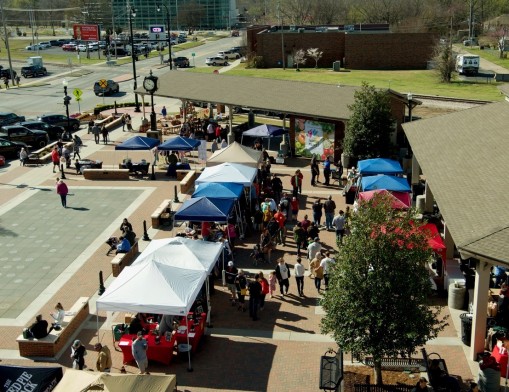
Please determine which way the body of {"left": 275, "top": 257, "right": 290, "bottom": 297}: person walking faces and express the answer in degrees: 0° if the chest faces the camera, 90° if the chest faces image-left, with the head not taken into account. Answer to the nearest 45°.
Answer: approximately 0°

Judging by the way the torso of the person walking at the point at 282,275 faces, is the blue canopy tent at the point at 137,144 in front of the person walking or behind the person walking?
behind

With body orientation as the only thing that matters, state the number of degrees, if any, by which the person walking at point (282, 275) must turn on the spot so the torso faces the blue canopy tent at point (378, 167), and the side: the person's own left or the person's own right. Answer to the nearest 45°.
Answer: approximately 135° to the person's own left

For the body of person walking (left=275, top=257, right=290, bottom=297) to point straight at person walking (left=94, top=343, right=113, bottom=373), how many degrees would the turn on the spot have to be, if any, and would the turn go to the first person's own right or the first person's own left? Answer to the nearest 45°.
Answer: approximately 45° to the first person's own right

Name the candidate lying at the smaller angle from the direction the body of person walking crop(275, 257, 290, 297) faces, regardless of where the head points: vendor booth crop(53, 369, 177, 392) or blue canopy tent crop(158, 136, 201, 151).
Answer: the vendor booth

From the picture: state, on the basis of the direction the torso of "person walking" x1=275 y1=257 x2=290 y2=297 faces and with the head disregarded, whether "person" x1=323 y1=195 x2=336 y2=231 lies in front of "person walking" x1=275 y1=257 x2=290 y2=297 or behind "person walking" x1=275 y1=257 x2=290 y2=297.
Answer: behind

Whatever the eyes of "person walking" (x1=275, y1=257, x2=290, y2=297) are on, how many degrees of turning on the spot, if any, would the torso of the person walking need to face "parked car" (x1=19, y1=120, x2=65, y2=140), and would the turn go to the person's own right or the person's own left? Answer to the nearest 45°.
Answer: approximately 135° to the person's own right

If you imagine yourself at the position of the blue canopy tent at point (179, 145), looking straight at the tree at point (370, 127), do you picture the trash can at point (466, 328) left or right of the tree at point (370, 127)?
right

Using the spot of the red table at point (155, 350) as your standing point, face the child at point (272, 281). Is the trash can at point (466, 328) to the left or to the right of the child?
right

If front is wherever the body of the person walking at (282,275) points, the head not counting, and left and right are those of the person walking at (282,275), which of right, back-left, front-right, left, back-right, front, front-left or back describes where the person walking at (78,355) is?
front-right

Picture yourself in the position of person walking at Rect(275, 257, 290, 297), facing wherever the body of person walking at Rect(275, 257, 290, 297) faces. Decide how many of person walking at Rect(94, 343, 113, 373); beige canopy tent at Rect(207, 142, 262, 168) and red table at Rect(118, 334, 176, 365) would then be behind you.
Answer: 1

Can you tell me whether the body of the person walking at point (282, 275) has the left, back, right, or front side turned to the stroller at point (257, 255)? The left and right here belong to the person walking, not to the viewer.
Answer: back
